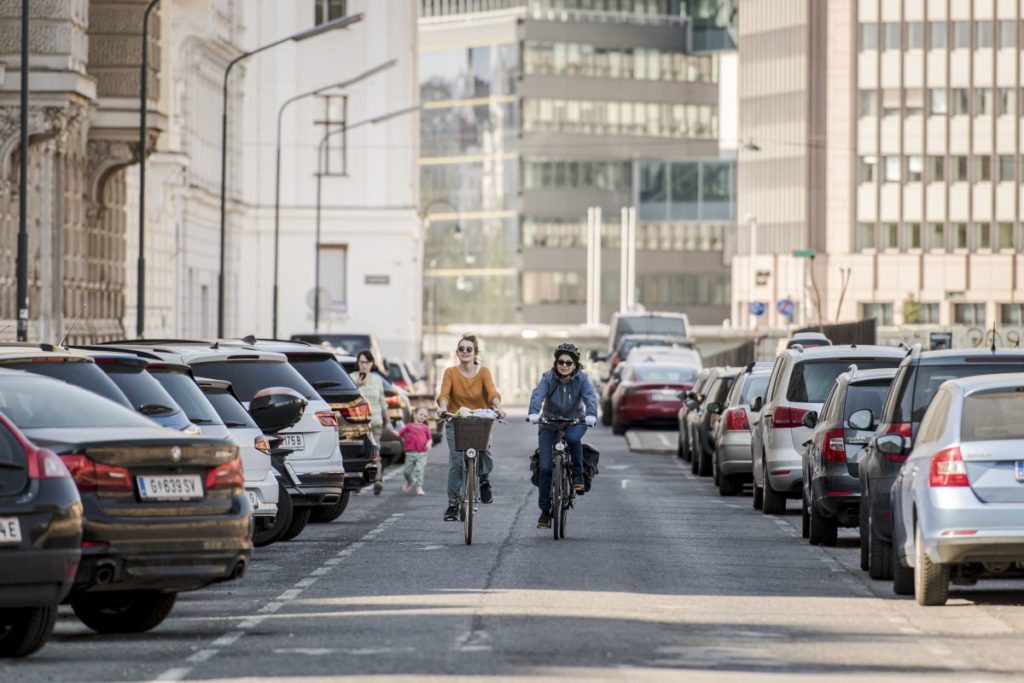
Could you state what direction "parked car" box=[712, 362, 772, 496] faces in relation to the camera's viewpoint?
facing away from the viewer

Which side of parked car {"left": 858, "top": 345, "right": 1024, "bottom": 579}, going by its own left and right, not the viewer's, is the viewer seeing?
back

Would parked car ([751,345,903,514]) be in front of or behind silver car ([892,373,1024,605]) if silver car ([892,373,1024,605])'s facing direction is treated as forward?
in front

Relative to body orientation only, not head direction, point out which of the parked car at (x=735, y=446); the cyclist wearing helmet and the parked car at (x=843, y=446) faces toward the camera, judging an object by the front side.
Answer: the cyclist wearing helmet

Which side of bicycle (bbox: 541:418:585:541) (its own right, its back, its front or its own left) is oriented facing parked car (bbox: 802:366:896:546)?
left

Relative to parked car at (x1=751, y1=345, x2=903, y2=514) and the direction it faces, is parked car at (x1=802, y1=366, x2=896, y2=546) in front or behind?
behind

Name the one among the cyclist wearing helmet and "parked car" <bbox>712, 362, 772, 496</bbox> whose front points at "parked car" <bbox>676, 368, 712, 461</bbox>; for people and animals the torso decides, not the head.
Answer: "parked car" <bbox>712, 362, 772, 496</bbox>

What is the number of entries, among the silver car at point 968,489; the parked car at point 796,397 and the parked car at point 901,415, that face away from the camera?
3

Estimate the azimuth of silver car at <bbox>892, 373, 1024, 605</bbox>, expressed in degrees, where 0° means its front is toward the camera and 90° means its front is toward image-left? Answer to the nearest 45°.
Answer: approximately 180°

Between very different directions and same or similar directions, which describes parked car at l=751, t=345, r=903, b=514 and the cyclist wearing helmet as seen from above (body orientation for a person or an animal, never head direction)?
very different directions

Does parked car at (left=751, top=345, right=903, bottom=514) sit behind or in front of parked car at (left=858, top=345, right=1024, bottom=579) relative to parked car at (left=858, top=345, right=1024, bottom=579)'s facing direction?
in front

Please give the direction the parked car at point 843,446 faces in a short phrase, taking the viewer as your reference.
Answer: facing away from the viewer
